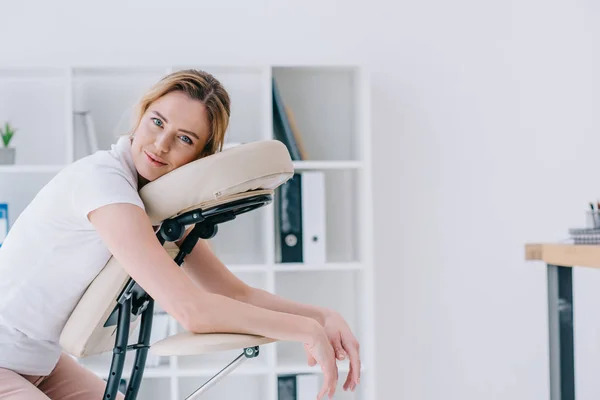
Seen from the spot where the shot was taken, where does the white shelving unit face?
facing the viewer

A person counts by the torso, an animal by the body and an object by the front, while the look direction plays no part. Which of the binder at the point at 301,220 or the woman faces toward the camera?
the binder

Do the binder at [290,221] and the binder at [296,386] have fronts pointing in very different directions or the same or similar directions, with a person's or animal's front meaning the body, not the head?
same or similar directions

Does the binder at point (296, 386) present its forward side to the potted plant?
no

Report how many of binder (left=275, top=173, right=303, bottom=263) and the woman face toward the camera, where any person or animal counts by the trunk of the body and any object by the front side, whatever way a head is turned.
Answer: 1

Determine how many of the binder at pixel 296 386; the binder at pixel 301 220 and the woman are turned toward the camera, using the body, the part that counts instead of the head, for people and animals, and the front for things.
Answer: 2

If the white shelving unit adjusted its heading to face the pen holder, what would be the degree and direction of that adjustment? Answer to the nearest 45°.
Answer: approximately 45° to its left

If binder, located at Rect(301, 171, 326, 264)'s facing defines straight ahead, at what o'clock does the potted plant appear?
The potted plant is roughly at 3 o'clock from the binder.

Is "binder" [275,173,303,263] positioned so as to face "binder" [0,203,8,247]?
no

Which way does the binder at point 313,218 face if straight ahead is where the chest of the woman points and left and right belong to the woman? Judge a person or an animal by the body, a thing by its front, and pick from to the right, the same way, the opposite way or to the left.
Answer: to the right

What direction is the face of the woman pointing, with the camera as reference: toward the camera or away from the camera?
toward the camera

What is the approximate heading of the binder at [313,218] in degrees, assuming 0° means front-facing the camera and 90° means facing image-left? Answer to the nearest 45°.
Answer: approximately 0°

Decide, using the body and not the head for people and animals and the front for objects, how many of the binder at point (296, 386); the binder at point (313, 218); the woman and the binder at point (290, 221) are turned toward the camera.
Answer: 3

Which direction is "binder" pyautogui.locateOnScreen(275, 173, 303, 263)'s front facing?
toward the camera

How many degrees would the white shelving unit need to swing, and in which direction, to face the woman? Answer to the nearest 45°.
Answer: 0° — it already faces them

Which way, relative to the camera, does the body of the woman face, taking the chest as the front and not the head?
to the viewer's right

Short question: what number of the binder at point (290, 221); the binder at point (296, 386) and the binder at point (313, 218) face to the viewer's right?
0
